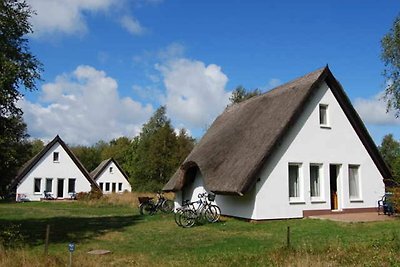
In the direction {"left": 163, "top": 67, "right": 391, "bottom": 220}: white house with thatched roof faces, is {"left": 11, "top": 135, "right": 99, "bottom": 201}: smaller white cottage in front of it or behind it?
behind

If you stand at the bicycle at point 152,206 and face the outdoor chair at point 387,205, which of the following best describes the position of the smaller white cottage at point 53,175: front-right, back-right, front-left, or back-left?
back-left

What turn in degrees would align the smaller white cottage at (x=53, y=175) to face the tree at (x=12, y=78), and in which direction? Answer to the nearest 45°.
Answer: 0° — it already faces it

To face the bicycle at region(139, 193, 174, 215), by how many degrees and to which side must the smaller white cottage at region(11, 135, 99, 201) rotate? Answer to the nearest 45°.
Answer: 0° — it already faces it

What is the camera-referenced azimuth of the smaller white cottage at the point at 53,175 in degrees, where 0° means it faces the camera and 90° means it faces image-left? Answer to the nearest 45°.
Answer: approximately 0°

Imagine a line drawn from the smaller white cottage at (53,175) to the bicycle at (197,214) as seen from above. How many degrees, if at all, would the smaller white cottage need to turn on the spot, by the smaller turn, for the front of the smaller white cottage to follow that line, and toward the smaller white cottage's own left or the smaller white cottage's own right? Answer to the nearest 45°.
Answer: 0° — it already faces it

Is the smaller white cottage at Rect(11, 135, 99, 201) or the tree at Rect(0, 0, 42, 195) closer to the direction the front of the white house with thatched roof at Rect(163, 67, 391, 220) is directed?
the tree

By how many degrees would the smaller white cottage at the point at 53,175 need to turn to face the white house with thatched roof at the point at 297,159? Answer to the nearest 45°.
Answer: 0° — it already faces it
